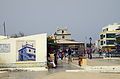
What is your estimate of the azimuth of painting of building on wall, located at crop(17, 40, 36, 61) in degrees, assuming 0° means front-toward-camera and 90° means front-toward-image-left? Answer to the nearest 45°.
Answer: approximately 0°
